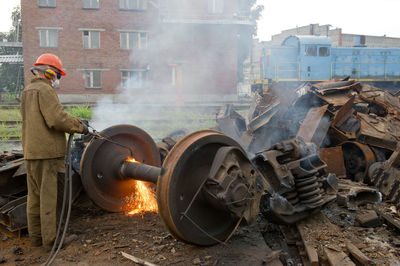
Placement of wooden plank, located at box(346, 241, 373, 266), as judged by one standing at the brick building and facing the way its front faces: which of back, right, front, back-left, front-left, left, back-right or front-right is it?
front

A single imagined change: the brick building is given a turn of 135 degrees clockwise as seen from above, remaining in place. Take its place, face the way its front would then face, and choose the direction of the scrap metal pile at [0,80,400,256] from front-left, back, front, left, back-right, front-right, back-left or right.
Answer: back-left

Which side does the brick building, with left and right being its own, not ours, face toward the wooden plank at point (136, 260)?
front

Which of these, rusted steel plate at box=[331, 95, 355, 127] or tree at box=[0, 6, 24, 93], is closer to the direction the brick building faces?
the rusted steel plate

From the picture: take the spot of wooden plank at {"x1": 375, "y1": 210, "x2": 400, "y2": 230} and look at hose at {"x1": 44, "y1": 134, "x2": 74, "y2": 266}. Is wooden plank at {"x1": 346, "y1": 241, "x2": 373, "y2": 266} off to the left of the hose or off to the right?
left

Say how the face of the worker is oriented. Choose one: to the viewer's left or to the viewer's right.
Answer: to the viewer's right

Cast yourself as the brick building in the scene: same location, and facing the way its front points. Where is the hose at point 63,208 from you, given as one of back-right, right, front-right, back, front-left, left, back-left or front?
front

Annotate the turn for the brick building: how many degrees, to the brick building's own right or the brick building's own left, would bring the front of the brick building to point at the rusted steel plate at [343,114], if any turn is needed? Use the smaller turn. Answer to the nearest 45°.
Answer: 0° — it already faces it

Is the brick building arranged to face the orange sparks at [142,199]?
yes

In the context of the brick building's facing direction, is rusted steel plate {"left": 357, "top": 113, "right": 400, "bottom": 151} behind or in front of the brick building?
in front

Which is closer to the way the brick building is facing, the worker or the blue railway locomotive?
the worker

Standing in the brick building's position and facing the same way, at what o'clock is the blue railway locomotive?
The blue railway locomotive is roughly at 10 o'clock from the brick building.

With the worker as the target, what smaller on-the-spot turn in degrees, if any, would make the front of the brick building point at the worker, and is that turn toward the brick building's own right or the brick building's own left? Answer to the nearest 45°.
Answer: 0° — it already faces them

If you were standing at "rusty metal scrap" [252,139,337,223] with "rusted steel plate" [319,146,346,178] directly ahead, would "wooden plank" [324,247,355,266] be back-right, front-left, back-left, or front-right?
back-right

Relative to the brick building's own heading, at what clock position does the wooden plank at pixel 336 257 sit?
The wooden plank is roughly at 12 o'clock from the brick building.

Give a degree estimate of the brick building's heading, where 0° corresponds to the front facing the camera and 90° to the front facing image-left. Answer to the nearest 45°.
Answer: approximately 0°
